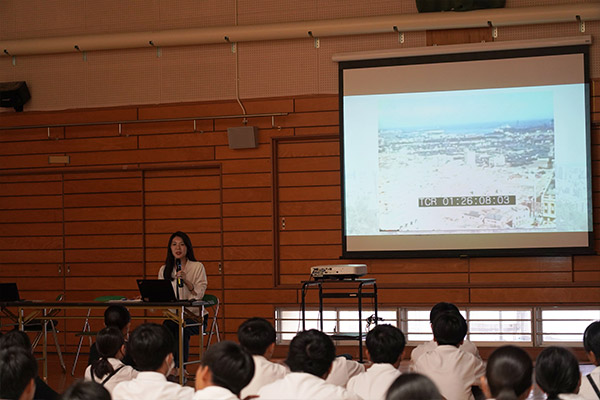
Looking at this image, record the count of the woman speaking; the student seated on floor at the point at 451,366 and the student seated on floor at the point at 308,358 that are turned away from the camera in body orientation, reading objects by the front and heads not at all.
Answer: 2

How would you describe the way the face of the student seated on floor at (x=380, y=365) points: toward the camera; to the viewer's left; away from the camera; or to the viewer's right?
away from the camera

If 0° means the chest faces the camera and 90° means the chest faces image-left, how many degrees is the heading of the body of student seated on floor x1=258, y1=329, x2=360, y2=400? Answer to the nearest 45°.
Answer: approximately 180°

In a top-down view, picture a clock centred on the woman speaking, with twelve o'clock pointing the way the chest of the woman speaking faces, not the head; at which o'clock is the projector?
The projector is roughly at 9 o'clock from the woman speaking.

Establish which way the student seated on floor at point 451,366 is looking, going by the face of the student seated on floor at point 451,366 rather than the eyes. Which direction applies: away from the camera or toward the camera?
away from the camera

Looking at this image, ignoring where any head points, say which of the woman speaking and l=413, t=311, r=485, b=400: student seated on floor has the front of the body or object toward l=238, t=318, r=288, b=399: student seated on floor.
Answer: the woman speaking

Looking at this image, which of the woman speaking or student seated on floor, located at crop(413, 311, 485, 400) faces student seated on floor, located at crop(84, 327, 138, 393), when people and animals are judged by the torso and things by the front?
the woman speaking

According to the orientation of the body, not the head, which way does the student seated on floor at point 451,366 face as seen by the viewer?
away from the camera

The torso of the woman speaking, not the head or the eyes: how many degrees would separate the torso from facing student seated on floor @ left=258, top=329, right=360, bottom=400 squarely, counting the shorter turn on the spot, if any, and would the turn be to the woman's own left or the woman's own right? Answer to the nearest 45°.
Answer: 0° — they already face them

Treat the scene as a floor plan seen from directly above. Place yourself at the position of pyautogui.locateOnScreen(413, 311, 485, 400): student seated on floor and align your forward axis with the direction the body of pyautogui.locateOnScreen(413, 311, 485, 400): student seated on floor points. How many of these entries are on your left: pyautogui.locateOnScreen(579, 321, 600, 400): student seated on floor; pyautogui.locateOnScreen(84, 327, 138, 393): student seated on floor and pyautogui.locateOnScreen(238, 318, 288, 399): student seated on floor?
2

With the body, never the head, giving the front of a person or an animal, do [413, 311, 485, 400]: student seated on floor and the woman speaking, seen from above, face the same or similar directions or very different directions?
very different directions

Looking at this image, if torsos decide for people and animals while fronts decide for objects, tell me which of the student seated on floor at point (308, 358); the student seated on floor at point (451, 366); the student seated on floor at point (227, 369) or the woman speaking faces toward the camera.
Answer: the woman speaking

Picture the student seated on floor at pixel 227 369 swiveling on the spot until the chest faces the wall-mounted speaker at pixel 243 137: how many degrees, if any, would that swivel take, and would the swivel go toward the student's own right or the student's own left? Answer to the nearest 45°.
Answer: approximately 45° to the student's own right

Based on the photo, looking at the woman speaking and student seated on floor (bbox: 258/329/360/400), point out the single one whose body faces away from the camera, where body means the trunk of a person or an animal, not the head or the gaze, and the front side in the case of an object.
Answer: the student seated on floor
